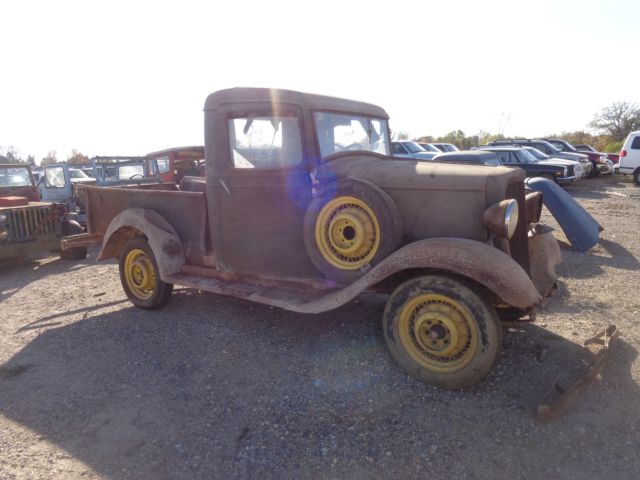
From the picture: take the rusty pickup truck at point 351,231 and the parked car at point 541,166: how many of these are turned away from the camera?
0

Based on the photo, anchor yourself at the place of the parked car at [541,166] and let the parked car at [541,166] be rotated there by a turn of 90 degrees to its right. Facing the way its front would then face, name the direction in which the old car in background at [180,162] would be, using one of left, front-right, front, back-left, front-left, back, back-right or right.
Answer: front

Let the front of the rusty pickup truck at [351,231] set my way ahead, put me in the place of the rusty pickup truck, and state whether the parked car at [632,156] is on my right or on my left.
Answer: on my left

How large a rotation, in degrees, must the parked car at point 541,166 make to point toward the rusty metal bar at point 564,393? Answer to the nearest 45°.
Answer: approximately 45° to its right

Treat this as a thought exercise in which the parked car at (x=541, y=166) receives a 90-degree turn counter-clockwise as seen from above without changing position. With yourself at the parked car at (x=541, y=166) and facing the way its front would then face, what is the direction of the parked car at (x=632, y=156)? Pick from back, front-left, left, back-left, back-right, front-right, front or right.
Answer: front

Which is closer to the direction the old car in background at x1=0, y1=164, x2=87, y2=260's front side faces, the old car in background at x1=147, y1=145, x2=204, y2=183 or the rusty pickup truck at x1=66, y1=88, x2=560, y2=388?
the rusty pickup truck

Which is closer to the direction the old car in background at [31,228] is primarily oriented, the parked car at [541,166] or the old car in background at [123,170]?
the parked car

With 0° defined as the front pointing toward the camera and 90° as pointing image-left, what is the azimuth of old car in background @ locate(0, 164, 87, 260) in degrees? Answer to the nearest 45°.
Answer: approximately 315°

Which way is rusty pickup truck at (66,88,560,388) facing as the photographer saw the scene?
facing the viewer and to the right of the viewer

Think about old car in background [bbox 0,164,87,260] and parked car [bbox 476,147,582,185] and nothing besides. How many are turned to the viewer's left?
0

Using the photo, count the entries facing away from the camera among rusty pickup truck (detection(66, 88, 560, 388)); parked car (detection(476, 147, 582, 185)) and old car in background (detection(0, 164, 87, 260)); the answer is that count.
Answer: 0

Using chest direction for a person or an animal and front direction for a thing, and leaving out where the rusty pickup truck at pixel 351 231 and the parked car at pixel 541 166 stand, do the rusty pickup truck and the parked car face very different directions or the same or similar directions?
same or similar directions

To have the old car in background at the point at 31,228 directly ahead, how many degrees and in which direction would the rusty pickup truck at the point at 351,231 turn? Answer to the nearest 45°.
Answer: approximately 180°

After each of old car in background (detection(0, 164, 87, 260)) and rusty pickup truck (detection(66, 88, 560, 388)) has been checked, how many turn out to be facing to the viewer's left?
0

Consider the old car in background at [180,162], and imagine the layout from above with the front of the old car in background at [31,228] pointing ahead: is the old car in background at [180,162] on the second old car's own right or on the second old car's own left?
on the second old car's own left

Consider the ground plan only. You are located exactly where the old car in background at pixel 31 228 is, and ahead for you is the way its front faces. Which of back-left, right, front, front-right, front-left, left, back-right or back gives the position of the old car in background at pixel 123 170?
left

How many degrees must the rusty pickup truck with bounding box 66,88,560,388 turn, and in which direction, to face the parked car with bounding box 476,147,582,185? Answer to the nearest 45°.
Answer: approximately 90° to its left

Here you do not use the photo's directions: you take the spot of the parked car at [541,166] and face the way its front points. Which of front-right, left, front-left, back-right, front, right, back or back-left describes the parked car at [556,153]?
back-left
